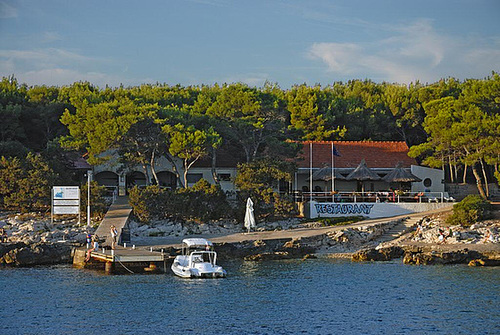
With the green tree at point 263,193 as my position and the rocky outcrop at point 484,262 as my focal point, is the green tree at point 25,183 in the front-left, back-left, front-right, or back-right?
back-right

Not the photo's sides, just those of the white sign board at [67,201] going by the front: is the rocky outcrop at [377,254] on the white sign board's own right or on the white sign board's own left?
on the white sign board's own left

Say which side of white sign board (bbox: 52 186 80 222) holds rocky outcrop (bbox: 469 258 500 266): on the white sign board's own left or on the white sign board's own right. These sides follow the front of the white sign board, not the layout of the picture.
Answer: on the white sign board's own left

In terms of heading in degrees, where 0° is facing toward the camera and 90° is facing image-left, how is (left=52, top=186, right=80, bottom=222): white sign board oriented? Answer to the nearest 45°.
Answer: approximately 0°

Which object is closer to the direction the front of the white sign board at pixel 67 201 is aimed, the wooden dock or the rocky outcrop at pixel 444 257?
the wooden dock

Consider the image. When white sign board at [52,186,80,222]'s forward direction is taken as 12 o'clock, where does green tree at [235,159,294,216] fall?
The green tree is roughly at 9 o'clock from the white sign board.

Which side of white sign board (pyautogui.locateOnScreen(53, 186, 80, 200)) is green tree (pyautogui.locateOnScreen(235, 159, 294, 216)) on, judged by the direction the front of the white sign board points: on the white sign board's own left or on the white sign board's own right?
on the white sign board's own left

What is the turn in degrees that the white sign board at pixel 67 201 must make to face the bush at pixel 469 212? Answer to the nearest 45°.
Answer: approximately 90° to its left

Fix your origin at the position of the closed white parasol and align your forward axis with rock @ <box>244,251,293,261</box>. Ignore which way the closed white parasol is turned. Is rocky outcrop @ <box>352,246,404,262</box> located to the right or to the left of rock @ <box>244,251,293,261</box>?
left

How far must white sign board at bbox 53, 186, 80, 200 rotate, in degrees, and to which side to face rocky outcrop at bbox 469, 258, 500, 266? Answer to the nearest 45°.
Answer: approximately 45° to its left
